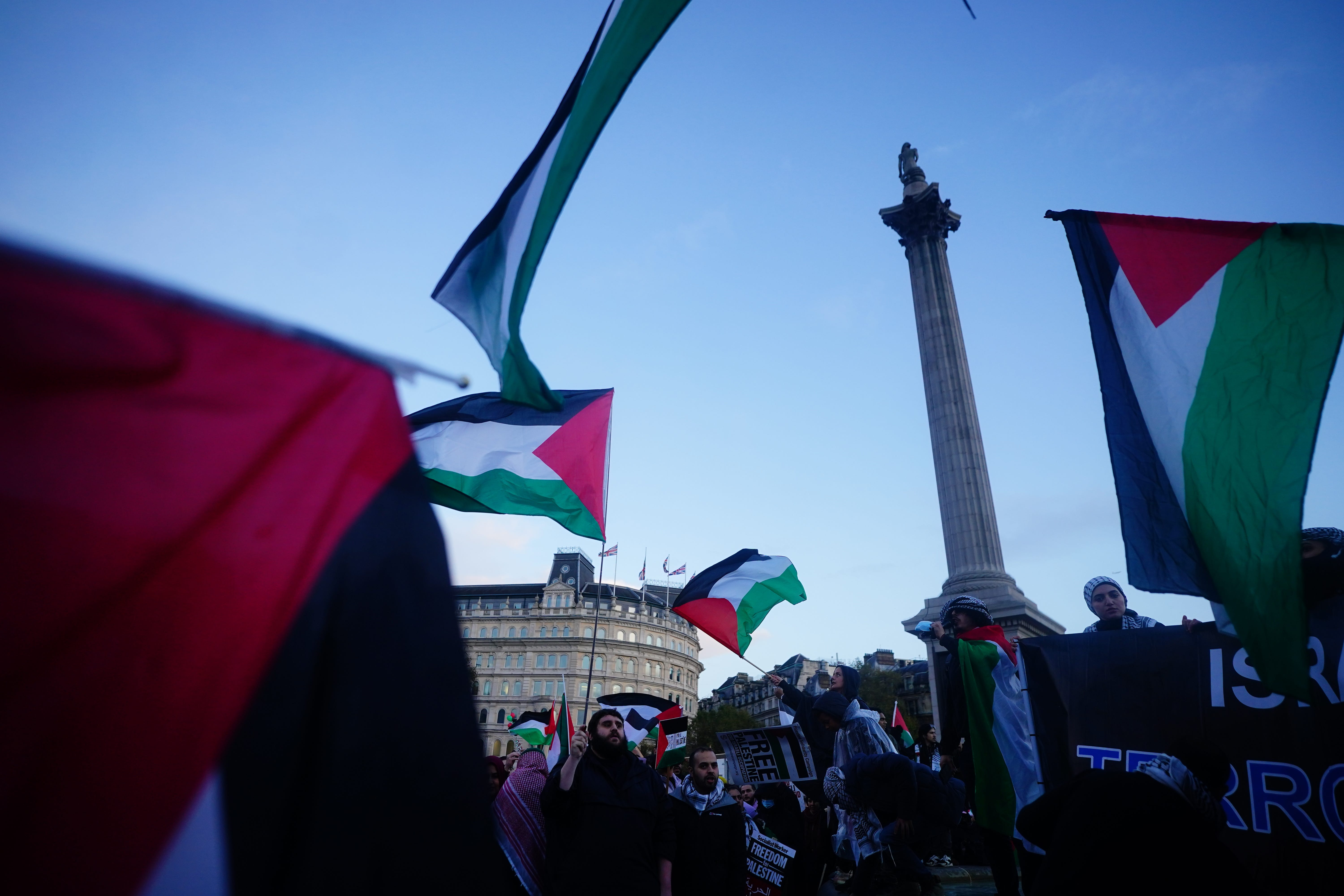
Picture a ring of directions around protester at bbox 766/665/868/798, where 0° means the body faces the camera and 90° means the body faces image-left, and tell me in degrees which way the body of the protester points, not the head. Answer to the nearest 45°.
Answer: approximately 90°

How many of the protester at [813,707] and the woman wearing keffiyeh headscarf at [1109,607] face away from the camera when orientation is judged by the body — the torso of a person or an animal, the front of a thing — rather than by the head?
0

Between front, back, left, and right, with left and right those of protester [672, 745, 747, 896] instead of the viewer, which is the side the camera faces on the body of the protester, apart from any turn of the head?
front

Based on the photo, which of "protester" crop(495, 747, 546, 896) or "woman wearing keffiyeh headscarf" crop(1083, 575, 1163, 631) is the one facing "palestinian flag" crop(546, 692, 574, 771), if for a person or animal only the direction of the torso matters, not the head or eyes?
the protester

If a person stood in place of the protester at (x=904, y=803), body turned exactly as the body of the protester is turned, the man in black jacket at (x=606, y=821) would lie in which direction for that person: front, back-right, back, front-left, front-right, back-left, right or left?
front-left

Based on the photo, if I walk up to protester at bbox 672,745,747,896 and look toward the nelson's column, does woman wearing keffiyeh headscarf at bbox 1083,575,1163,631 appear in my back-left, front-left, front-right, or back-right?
front-right

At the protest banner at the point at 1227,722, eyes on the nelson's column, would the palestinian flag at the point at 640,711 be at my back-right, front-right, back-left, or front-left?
front-left

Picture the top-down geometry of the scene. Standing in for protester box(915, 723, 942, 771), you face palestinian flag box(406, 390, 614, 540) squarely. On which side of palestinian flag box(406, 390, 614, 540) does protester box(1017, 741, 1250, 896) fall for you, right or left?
left

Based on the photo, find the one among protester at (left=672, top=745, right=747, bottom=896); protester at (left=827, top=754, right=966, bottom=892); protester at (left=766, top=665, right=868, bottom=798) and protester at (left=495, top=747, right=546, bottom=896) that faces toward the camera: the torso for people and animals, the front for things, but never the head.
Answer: protester at (left=672, top=745, right=747, bottom=896)

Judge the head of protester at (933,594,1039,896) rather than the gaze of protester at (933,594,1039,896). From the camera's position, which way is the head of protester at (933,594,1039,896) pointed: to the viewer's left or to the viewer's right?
to the viewer's left
